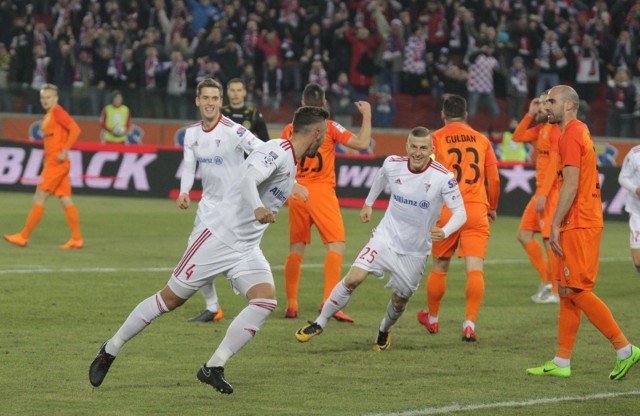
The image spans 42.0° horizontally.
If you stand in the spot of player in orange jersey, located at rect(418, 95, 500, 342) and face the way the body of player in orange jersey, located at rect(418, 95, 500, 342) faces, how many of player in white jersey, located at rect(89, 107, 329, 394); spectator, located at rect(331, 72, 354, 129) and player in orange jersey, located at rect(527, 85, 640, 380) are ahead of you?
1

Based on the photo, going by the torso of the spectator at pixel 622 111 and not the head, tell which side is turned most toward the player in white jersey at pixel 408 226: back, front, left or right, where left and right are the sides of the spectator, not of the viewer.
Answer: front

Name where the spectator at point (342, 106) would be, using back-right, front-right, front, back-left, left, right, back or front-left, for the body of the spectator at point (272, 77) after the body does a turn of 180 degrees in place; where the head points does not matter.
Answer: back-right

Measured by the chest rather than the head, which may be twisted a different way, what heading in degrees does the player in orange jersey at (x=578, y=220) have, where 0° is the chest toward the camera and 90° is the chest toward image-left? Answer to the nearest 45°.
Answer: approximately 90°

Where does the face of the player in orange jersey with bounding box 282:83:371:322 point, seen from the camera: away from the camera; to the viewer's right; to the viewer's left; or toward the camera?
away from the camera

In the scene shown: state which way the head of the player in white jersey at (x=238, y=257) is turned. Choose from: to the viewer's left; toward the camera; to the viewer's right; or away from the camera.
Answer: to the viewer's right

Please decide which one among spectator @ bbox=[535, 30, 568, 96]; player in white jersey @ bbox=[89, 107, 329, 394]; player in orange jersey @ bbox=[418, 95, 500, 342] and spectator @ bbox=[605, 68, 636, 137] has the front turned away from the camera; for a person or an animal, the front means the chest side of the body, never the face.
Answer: the player in orange jersey

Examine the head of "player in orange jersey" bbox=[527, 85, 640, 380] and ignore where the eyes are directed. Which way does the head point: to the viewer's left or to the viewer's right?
to the viewer's left

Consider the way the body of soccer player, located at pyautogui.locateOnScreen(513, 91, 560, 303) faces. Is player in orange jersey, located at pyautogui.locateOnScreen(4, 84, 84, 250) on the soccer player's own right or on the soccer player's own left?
on the soccer player's own right

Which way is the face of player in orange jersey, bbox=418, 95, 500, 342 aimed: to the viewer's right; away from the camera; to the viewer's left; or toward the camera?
away from the camera

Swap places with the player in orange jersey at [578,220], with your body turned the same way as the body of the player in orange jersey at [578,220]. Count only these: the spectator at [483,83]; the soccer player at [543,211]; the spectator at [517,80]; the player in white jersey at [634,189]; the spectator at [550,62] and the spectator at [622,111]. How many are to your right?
6

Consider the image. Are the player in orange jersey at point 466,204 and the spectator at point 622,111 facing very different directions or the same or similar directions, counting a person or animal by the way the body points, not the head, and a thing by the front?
very different directions
